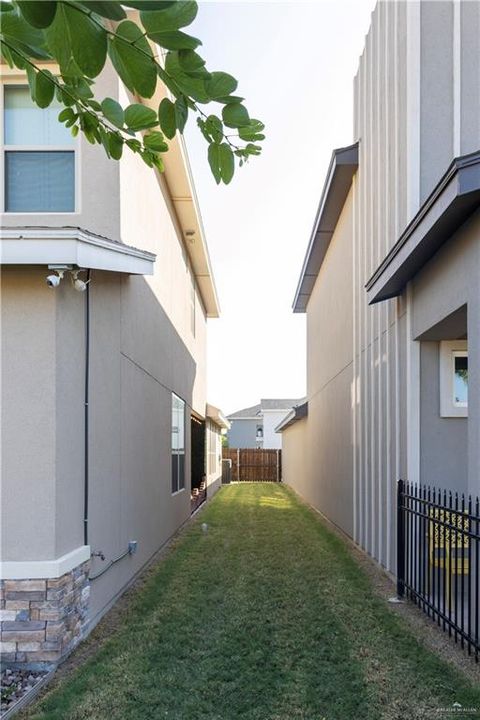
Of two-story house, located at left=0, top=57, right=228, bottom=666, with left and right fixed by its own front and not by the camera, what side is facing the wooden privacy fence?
back

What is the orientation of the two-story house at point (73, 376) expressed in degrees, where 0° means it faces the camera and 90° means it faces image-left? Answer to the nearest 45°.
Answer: approximately 0°

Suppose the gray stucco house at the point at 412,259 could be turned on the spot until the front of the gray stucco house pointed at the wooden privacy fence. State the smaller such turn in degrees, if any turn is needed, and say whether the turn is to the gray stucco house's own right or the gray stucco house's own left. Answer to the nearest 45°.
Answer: approximately 180°

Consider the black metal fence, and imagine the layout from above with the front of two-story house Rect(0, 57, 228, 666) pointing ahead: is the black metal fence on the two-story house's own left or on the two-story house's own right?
on the two-story house's own left

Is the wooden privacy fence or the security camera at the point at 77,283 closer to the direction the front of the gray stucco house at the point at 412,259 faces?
the security camera

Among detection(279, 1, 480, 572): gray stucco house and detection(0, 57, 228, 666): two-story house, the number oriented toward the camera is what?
2
